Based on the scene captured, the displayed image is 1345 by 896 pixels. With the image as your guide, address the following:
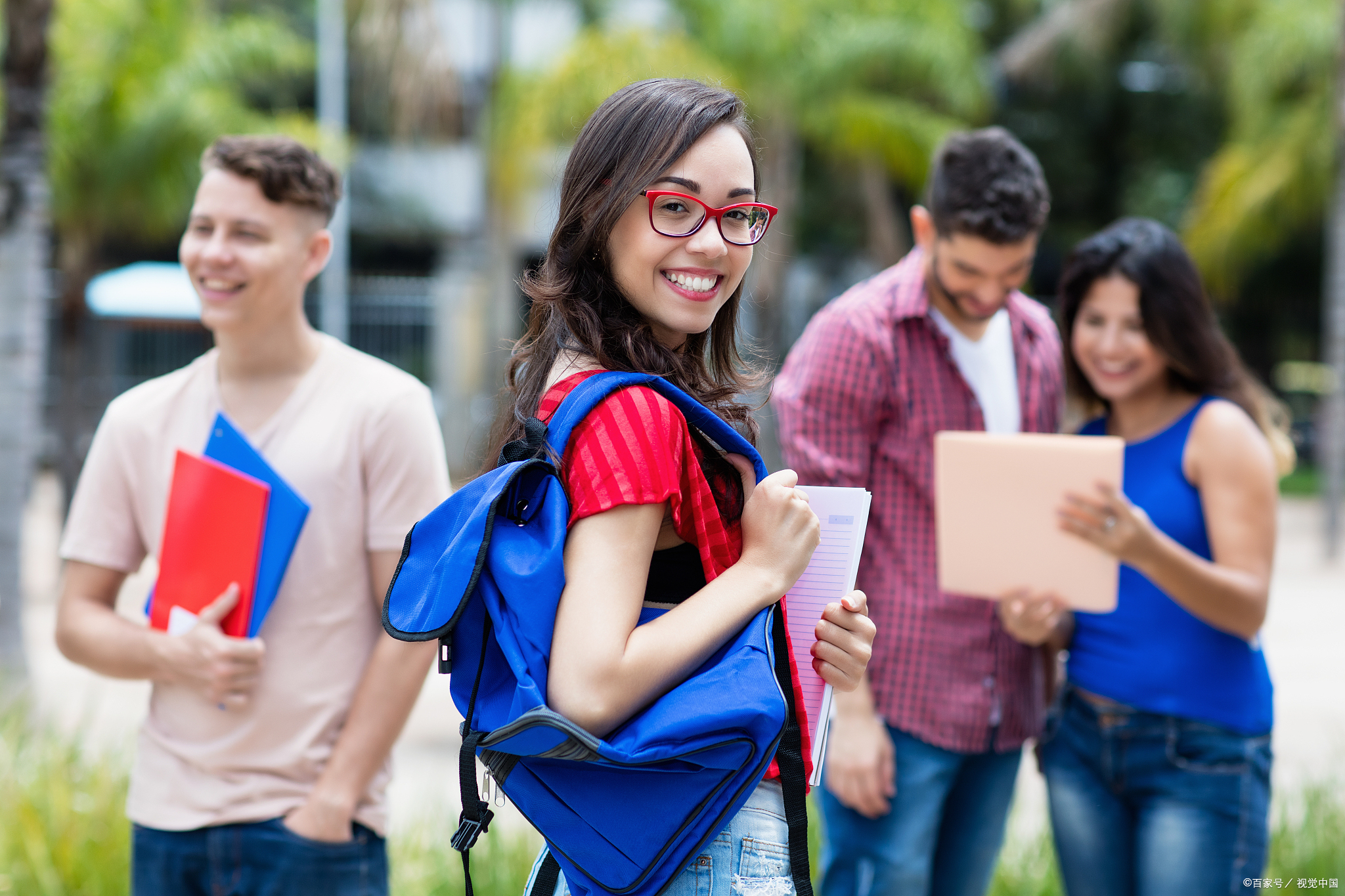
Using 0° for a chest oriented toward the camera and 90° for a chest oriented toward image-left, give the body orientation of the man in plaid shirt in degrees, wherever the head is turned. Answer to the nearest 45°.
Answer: approximately 315°

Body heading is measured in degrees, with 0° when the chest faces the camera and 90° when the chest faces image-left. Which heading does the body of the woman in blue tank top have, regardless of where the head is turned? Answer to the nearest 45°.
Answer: approximately 45°

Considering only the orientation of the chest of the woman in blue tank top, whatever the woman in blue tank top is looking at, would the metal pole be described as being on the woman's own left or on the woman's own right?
on the woman's own right

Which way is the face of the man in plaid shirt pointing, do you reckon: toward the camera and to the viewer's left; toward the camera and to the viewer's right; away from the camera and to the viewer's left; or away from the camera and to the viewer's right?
toward the camera and to the viewer's right

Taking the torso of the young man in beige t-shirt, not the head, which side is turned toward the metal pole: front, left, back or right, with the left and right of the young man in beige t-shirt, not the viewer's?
back

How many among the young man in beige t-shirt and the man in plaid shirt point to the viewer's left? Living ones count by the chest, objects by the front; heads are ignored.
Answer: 0

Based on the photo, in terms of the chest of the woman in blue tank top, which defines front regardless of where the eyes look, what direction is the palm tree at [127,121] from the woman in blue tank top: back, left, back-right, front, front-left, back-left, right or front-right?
right
